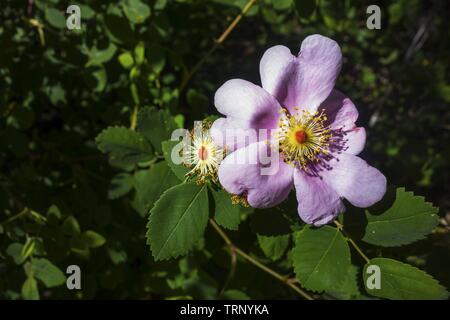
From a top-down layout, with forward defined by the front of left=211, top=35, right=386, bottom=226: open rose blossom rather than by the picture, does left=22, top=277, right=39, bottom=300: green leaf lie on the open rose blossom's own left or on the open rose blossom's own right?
on the open rose blossom's own right

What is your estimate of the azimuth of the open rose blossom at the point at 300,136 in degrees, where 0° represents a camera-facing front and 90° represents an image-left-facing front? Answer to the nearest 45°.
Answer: approximately 0°
